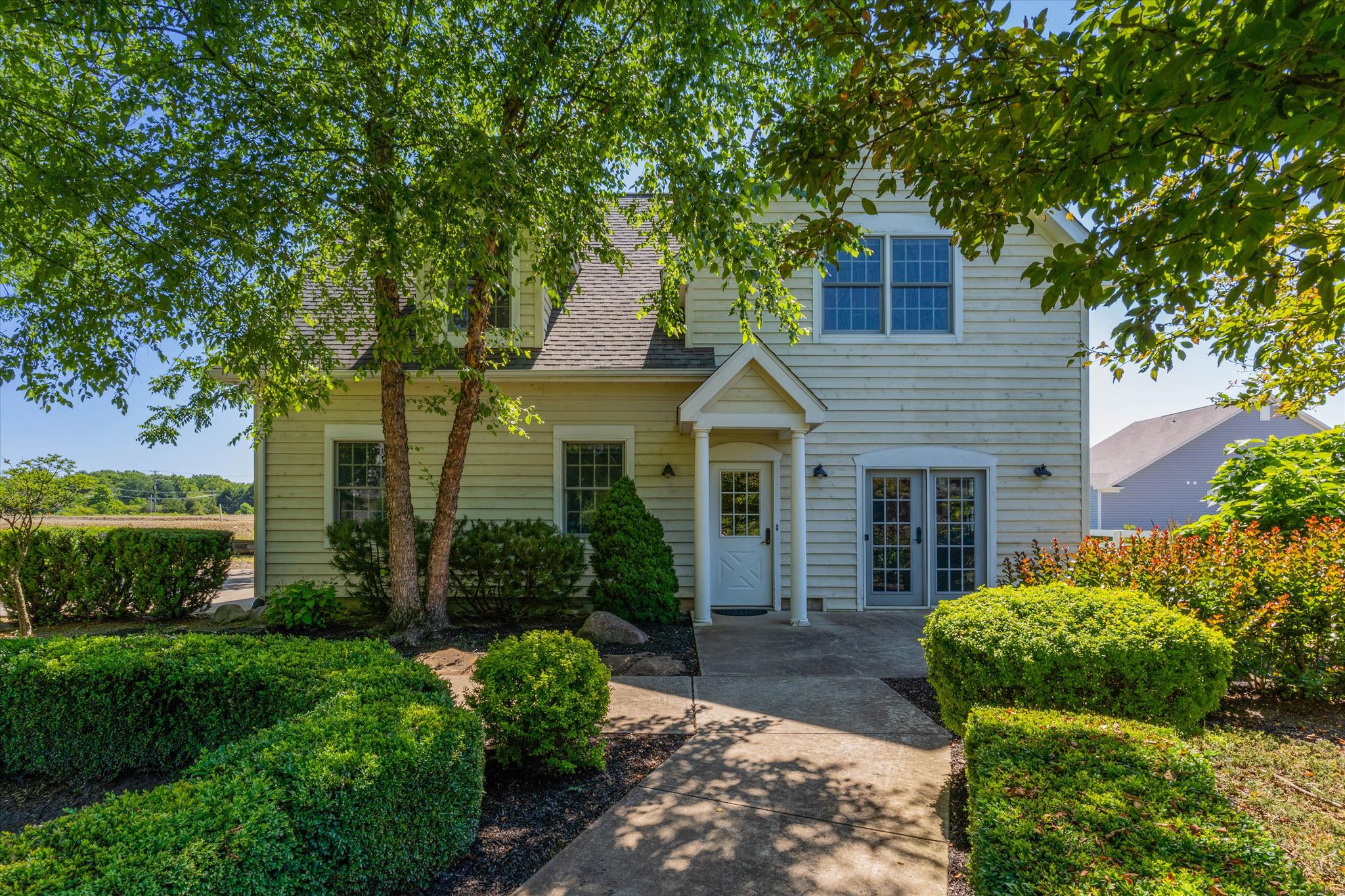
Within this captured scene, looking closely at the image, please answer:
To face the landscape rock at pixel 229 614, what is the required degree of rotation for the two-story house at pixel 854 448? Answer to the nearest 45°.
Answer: approximately 90° to its right

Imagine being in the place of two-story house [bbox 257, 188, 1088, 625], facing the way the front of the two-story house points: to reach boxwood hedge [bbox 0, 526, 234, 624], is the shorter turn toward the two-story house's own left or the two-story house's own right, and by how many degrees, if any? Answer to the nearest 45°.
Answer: approximately 90° to the two-story house's own right

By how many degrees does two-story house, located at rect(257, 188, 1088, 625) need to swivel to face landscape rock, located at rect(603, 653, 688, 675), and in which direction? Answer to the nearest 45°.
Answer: approximately 45° to its right

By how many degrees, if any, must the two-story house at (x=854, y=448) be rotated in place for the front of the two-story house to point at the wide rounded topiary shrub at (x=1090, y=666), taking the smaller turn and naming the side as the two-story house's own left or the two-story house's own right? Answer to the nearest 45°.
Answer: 0° — it already faces it

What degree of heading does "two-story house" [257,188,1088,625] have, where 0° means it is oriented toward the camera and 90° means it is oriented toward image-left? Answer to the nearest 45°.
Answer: approximately 0°

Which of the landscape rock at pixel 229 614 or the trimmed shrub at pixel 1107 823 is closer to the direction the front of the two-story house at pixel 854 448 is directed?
the trimmed shrub
